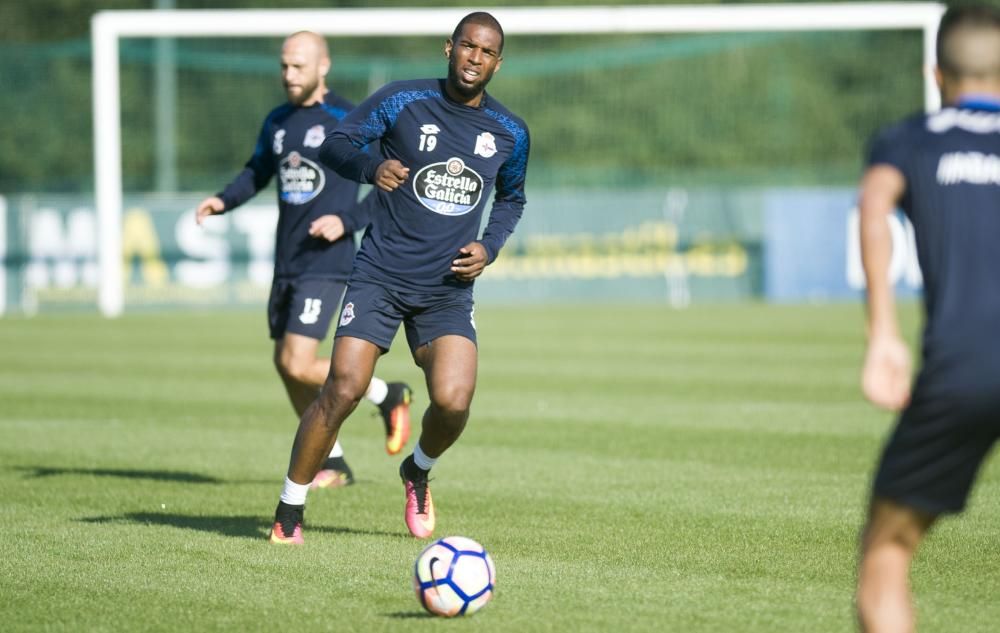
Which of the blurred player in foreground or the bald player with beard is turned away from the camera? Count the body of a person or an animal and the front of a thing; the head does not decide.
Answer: the blurred player in foreground

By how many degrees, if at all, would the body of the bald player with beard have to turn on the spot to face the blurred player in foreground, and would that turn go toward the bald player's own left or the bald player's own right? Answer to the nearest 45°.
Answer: approximately 45° to the bald player's own left

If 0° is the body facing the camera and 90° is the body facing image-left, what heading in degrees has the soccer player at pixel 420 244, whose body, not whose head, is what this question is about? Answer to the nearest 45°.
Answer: approximately 0°

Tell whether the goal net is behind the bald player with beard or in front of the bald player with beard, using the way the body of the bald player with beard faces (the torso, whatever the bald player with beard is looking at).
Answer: behind

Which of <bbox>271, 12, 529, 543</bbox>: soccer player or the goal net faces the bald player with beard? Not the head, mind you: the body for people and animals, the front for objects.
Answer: the goal net

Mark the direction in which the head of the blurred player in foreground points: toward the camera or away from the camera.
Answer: away from the camera

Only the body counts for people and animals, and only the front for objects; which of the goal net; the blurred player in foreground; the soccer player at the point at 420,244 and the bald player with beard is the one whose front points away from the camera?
the blurred player in foreground

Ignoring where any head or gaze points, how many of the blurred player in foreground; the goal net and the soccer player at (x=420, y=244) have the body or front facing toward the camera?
2

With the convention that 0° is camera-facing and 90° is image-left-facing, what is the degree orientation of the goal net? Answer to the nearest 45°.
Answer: approximately 0°

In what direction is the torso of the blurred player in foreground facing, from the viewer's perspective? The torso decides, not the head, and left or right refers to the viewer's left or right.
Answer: facing away from the viewer

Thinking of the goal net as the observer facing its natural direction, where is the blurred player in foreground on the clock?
The blurred player in foreground is roughly at 12 o'clock from the goal net.

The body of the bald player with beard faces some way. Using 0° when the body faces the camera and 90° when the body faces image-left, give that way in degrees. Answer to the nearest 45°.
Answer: approximately 45°
